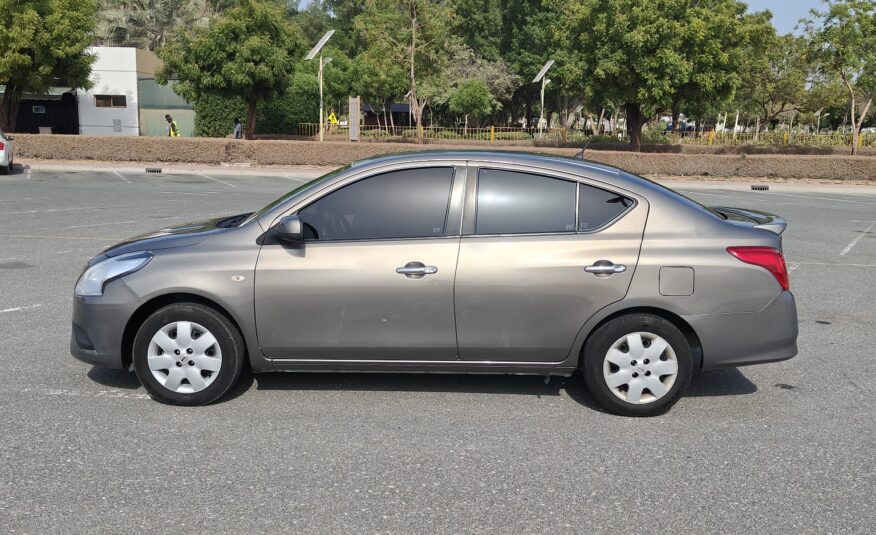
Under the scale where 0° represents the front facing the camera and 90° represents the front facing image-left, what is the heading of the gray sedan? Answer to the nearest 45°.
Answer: approximately 90°

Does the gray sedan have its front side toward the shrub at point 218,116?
no

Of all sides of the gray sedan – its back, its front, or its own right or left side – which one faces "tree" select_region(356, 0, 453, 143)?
right

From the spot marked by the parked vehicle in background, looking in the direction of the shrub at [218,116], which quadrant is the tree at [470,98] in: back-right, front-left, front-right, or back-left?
front-right

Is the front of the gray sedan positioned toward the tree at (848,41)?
no

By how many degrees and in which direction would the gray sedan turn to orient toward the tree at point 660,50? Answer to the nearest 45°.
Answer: approximately 90° to its right

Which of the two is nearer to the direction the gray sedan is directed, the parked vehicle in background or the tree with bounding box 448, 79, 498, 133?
the parked vehicle in background

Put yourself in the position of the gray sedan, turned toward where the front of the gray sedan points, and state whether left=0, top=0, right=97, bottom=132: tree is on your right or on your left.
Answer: on your right

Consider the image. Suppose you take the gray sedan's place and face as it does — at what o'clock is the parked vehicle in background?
The parked vehicle in background is roughly at 2 o'clock from the gray sedan.

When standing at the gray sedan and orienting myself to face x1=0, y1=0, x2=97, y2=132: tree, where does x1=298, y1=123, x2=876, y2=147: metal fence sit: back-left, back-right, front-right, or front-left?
front-right

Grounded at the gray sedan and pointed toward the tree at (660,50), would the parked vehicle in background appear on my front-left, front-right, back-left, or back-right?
front-left

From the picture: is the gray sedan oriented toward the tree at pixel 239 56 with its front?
no

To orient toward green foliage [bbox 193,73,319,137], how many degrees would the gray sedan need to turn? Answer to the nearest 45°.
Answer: approximately 90° to its right

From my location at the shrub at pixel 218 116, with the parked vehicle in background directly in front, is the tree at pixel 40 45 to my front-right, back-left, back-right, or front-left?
front-right

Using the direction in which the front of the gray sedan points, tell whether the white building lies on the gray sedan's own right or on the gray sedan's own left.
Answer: on the gray sedan's own right

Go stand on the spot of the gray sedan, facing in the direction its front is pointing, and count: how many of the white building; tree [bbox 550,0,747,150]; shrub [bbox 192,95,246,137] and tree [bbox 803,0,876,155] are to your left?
0

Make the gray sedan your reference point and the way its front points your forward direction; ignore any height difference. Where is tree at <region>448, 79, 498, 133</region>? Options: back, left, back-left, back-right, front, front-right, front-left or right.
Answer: right
